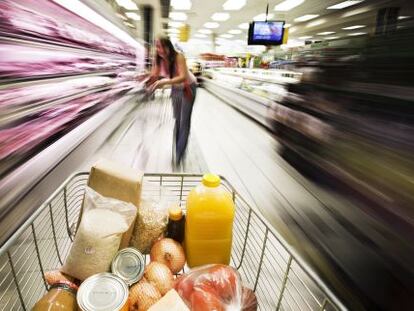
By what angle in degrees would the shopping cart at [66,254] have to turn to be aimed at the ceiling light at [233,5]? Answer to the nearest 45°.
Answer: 0° — it already faces it

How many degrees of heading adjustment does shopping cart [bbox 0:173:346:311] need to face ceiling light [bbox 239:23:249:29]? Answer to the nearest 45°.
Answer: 0° — it already faces it

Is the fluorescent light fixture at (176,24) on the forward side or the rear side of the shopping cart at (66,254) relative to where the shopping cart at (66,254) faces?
on the forward side

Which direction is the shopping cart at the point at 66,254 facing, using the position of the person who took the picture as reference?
facing away from the viewer

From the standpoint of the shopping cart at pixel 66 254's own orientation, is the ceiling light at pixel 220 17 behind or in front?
in front

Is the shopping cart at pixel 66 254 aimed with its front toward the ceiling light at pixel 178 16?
yes

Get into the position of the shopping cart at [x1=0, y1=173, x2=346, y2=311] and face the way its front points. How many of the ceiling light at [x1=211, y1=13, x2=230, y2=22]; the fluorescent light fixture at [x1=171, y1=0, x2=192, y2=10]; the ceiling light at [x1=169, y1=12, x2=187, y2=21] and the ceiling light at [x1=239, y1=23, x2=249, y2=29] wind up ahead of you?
4
